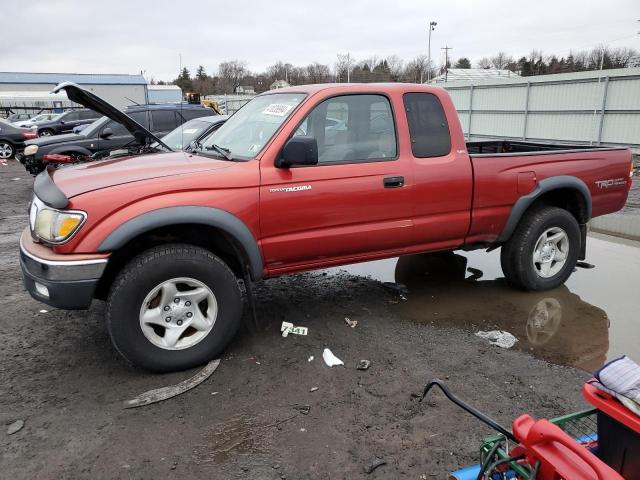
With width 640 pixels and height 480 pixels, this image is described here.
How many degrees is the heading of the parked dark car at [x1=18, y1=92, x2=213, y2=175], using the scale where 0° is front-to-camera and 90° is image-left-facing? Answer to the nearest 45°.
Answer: approximately 45°

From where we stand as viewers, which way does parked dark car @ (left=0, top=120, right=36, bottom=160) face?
facing away from the viewer and to the left of the viewer

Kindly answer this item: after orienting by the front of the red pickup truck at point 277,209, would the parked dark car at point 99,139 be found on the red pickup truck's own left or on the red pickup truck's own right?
on the red pickup truck's own right

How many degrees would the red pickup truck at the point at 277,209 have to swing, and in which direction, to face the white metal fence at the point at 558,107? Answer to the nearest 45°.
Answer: approximately 180°

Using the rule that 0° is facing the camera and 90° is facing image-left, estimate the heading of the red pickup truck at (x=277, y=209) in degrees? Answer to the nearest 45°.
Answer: approximately 45°

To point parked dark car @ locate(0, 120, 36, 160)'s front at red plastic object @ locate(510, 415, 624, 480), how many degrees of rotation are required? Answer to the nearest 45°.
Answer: approximately 135° to its left
